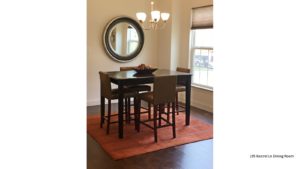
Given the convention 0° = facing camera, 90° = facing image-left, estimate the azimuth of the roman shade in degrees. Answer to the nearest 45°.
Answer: approximately 45°

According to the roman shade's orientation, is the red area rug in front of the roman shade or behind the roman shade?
in front
